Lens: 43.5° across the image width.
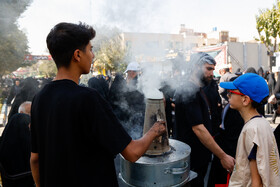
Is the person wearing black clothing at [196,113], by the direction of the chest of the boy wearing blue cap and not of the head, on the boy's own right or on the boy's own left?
on the boy's own right

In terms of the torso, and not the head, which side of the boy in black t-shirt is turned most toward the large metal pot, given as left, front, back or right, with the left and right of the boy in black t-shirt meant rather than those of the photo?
front

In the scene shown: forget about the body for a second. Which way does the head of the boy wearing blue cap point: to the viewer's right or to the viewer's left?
to the viewer's left

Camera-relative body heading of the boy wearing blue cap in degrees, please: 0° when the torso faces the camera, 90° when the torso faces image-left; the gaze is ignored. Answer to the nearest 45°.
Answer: approximately 90°

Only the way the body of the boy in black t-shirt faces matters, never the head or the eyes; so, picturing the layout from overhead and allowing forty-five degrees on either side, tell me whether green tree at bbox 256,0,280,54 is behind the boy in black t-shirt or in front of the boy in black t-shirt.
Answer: in front

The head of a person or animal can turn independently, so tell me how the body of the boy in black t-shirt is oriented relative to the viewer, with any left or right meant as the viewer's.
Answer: facing away from the viewer and to the right of the viewer

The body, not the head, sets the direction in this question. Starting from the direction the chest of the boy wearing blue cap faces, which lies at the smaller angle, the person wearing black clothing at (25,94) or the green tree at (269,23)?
the person wearing black clothing
